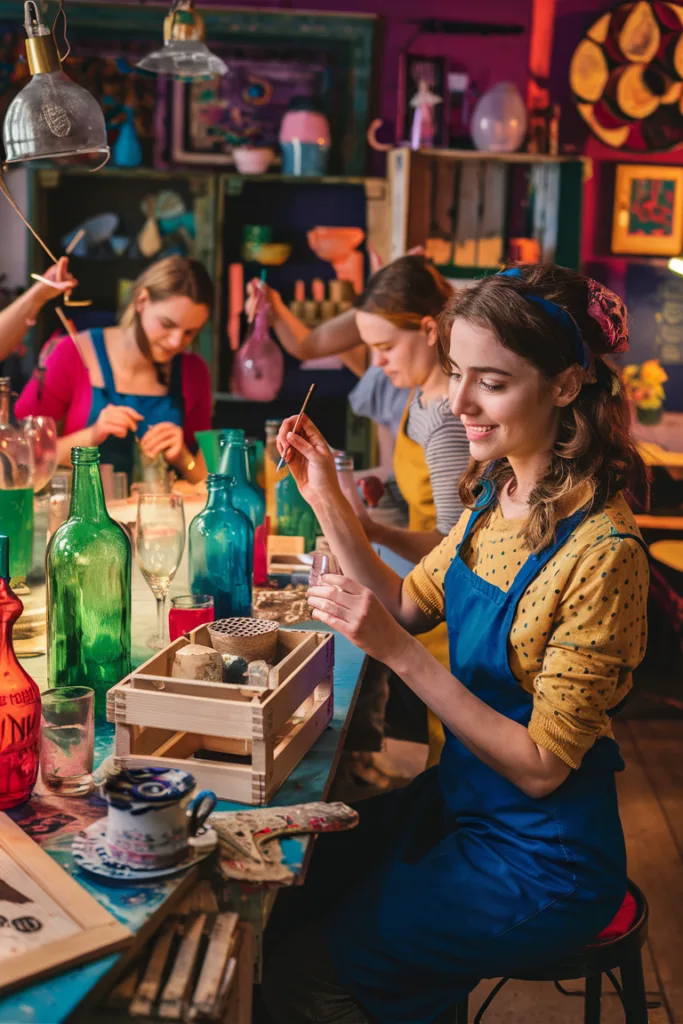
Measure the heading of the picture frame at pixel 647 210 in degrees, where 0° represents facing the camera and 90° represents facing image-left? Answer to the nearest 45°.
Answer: approximately 0°

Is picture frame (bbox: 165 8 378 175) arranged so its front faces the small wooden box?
yes

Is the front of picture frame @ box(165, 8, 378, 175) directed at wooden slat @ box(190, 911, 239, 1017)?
yes

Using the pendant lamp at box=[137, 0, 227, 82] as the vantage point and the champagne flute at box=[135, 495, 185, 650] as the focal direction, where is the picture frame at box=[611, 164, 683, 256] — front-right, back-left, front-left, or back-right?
back-left

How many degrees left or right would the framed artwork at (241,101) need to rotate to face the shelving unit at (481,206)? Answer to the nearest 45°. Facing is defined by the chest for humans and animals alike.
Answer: approximately 90° to its left
